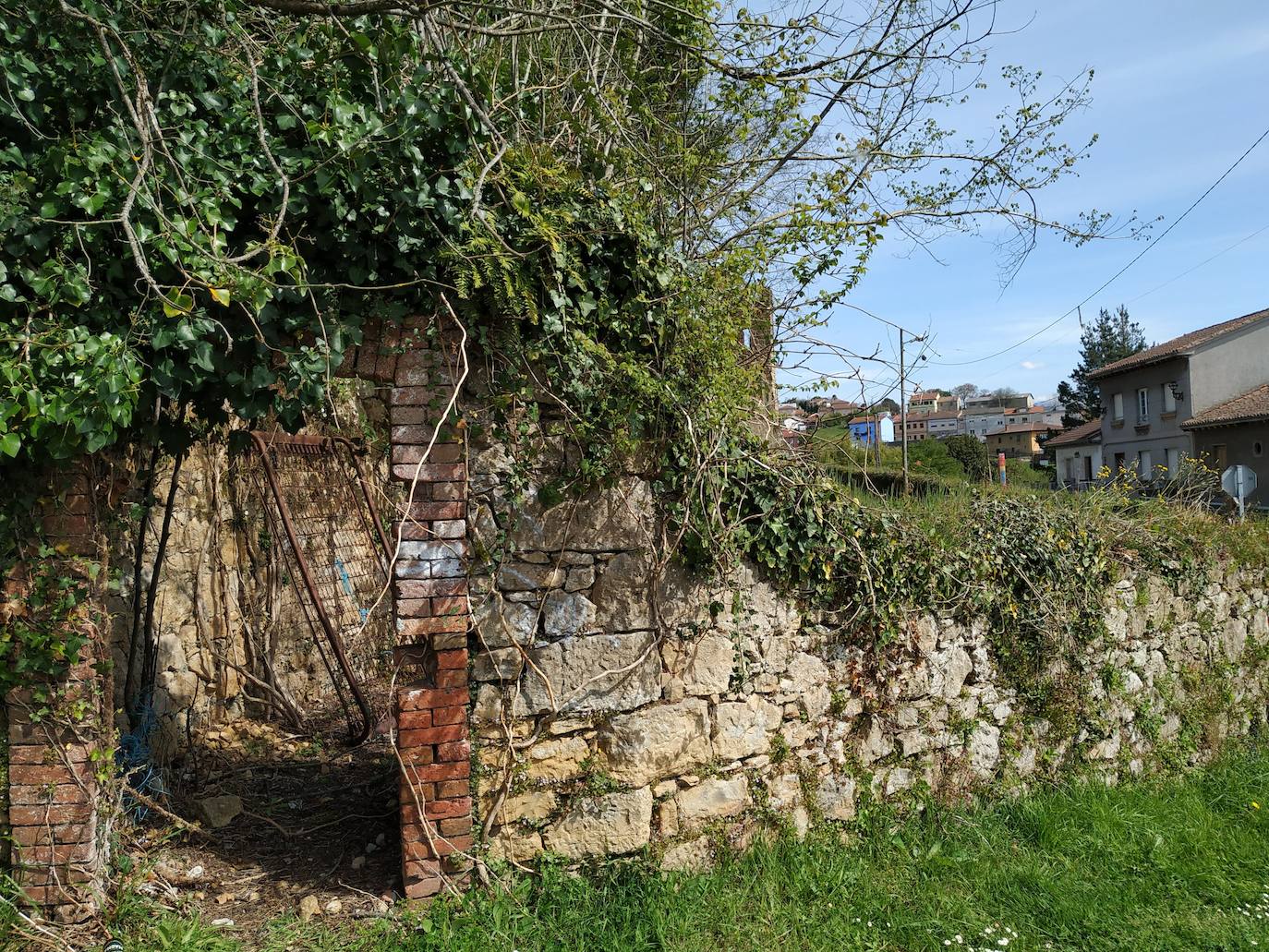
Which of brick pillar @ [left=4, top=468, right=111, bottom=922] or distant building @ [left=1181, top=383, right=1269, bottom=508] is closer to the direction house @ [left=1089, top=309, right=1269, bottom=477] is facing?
the brick pillar

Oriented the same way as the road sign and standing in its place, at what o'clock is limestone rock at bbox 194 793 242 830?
The limestone rock is roughly at 7 o'clock from the road sign.

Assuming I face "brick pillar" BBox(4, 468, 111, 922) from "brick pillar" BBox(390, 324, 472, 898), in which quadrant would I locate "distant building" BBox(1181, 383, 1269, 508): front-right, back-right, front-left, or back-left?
back-right

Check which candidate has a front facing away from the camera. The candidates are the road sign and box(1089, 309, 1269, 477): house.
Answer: the road sign

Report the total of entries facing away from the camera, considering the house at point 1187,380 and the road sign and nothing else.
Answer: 1

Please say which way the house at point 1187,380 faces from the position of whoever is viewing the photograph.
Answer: facing the viewer and to the left of the viewer

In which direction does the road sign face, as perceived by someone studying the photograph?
facing away from the viewer

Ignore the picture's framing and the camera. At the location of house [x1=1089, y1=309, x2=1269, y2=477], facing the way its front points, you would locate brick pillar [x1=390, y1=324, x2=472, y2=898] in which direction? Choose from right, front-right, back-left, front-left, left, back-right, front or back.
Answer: front-left

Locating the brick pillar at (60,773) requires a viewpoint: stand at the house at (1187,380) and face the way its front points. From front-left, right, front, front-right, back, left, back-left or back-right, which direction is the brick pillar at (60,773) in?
front-left

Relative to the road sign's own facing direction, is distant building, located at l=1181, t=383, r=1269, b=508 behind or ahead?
ahead

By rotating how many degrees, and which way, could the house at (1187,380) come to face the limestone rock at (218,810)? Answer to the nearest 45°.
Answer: approximately 45° to its left

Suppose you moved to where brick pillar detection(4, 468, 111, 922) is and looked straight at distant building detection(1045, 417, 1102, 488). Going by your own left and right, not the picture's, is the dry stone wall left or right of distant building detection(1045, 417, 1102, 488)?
right

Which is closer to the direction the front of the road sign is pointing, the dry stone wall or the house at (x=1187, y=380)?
the house
